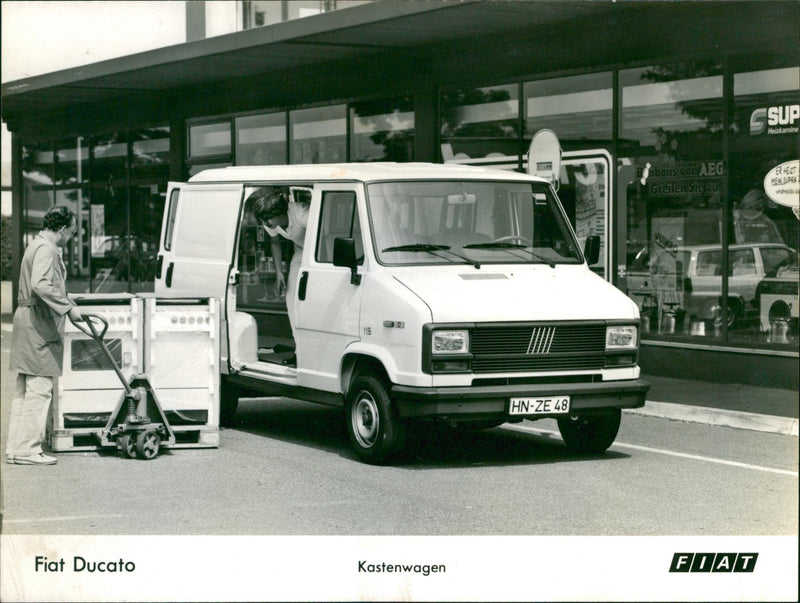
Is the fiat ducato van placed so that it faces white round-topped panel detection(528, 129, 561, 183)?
no

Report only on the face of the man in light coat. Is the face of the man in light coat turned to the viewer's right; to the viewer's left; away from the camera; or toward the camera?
to the viewer's right

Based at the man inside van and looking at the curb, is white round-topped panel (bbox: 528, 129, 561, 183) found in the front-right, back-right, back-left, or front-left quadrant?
front-left

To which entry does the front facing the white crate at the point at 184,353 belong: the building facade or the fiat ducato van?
the building facade

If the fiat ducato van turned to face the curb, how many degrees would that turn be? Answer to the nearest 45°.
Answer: approximately 90° to its left

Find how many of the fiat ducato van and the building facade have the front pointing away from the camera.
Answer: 0

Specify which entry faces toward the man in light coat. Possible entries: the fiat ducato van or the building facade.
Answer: the building facade

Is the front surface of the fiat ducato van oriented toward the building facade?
no

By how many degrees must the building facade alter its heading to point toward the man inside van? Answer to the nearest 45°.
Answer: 0° — it already faces them

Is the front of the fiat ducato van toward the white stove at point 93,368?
no

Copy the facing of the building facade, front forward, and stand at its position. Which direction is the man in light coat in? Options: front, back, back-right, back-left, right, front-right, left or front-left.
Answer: front

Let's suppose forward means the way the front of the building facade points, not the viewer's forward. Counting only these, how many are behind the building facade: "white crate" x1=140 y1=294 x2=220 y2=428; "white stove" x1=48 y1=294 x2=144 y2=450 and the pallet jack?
0

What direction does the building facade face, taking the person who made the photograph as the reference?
facing the viewer and to the left of the viewer

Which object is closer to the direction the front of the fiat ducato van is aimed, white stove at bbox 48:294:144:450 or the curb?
the curb

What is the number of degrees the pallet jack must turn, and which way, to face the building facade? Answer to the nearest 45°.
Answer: approximately 45° to its right
